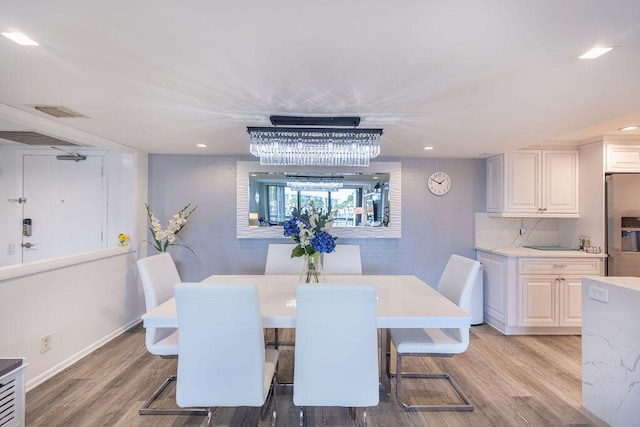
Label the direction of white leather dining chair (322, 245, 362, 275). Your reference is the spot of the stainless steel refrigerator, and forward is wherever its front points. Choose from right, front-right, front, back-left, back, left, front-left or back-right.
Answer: front-right

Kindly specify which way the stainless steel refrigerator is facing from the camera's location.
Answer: facing the viewer

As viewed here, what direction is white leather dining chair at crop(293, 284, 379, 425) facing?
away from the camera

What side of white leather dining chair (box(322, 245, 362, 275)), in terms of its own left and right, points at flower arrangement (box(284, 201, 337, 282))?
front

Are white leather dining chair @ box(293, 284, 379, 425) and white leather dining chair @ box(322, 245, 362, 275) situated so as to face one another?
yes

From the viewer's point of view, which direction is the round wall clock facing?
toward the camera

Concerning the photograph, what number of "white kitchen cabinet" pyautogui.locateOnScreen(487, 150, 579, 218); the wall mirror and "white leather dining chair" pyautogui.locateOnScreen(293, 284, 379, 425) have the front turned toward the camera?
2

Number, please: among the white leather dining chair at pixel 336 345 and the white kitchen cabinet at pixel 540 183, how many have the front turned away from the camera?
1

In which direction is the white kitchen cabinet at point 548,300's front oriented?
toward the camera

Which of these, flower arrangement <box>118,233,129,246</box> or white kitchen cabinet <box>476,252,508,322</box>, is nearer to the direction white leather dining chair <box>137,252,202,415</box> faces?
the white kitchen cabinet

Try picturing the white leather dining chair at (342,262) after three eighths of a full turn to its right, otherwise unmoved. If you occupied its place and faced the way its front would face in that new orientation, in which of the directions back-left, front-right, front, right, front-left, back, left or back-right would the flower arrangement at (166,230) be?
front-left

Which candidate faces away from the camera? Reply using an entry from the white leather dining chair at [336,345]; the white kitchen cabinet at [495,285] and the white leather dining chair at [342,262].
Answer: the white leather dining chair at [336,345]

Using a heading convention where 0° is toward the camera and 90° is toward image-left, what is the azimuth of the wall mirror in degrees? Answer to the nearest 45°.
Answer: approximately 0°
